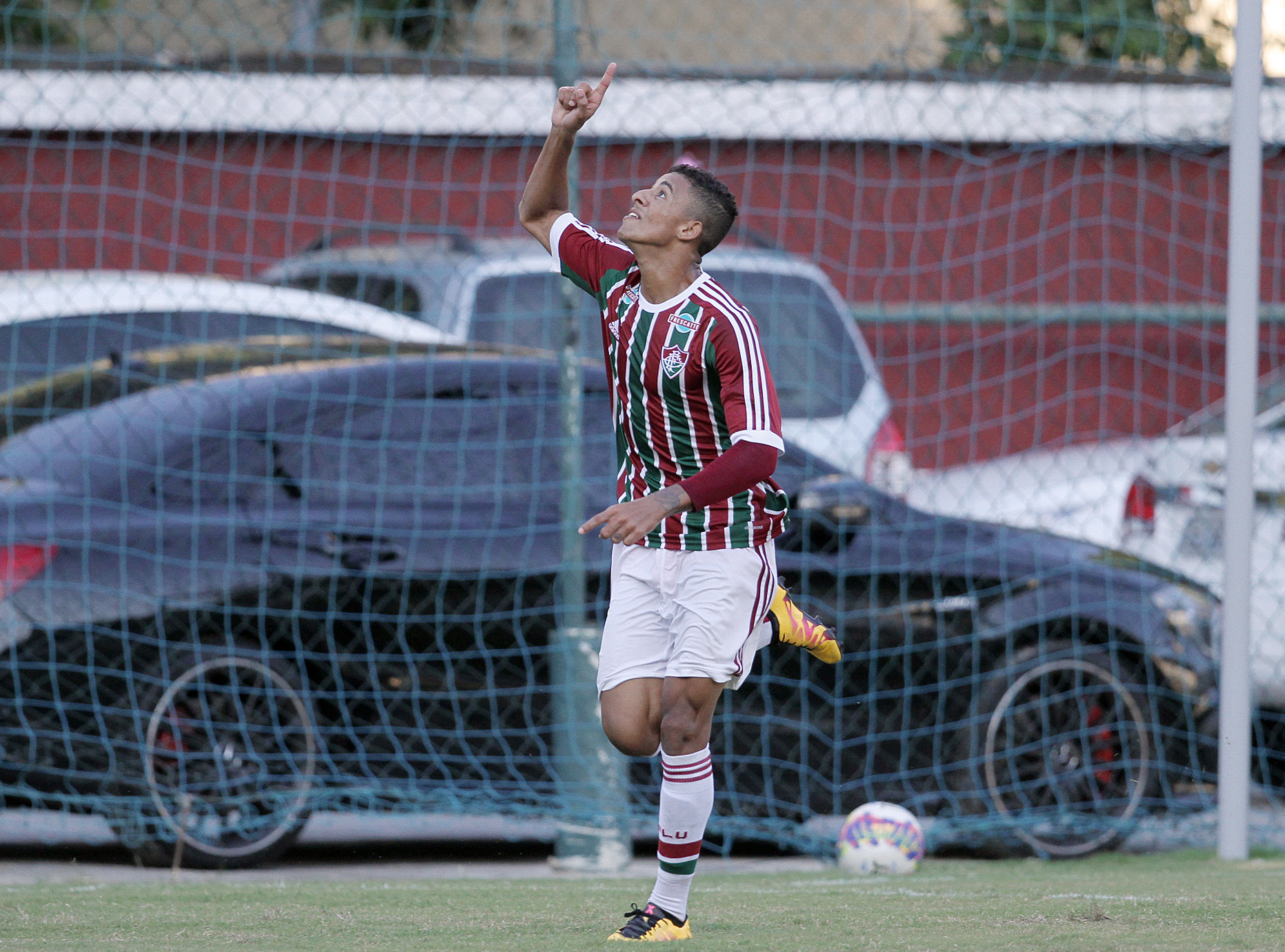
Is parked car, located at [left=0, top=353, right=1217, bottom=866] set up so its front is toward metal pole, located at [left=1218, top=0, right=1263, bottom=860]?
yes

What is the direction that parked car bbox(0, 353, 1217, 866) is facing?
to the viewer's right

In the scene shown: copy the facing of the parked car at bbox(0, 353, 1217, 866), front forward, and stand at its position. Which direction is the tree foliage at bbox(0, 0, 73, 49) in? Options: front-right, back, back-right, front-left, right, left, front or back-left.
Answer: back-left

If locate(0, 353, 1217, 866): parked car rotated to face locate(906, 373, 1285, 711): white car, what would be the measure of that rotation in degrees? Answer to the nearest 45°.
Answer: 0° — it already faces it

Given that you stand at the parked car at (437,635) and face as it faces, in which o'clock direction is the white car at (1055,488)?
The white car is roughly at 11 o'clock from the parked car.
